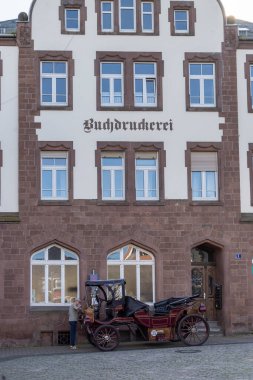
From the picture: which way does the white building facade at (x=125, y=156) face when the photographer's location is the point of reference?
facing the viewer
